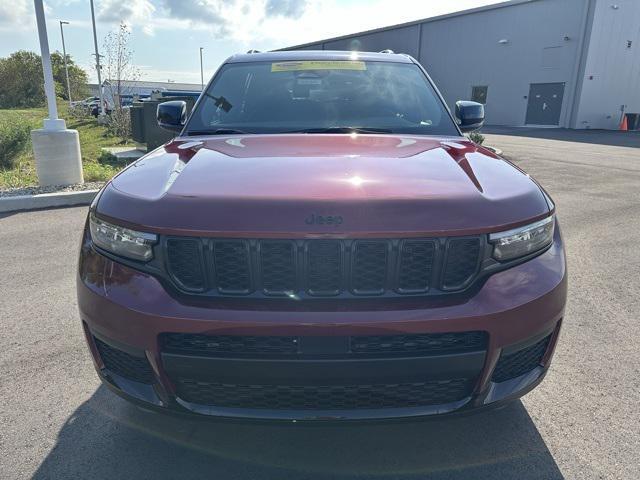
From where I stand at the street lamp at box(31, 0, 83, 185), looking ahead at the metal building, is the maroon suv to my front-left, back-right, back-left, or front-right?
back-right

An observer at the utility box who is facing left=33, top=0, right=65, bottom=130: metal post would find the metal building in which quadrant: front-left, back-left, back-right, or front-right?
back-left

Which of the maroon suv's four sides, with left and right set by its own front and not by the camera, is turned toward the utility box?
back

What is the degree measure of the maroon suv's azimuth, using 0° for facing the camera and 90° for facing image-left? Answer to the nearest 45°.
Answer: approximately 0°

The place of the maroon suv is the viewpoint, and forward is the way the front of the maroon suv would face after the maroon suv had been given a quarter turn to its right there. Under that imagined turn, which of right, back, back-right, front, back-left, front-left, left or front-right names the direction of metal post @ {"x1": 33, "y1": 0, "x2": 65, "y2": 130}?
front-right

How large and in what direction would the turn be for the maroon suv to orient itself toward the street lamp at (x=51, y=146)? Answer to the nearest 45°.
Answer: approximately 135° to its right

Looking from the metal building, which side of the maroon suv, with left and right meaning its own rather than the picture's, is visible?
back

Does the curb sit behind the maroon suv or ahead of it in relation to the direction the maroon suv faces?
behind

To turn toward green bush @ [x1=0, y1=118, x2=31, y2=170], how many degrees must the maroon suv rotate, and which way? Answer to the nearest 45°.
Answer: approximately 135° to its right

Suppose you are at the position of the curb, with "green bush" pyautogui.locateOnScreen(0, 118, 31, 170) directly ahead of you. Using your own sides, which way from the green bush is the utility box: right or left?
right
